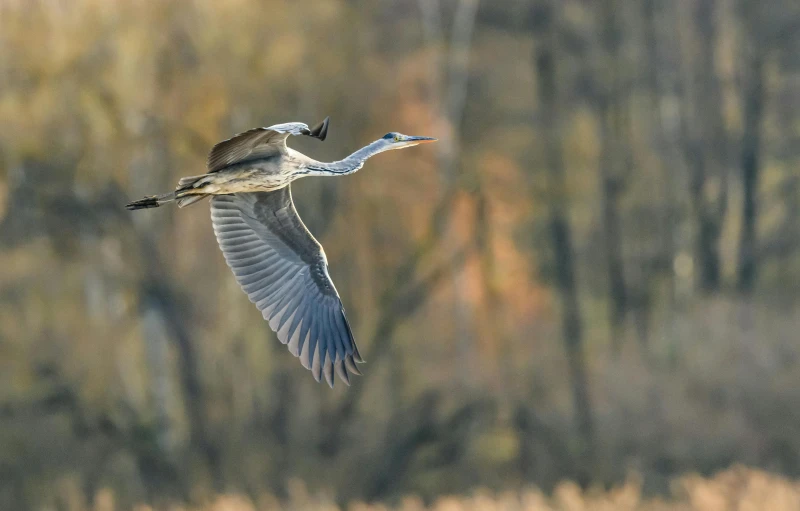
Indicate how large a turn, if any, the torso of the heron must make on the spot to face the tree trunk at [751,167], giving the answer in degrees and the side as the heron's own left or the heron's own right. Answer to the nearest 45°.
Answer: approximately 45° to the heron's own left

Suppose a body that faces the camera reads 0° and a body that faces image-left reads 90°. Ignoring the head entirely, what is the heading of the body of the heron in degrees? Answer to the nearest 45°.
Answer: approximately 270°

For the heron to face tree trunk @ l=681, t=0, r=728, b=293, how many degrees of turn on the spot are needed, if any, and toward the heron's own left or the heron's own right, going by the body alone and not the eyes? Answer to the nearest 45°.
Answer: approximately 45° to the heron's own left

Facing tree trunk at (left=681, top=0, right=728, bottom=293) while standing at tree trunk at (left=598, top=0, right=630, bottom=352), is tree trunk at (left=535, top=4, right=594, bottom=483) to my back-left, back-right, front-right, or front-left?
back-right

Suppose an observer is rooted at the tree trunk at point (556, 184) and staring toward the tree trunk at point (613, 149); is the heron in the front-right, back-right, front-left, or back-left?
back-right

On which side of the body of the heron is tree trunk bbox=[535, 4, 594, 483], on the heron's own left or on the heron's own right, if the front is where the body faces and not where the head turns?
on the heron's own left

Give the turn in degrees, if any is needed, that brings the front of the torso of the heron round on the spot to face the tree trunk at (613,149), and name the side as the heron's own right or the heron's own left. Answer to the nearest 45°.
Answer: approximately 45° to the heron's own left

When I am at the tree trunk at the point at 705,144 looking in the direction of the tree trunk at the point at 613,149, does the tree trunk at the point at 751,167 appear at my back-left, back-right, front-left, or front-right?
back-left
